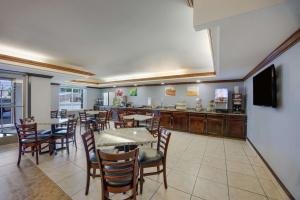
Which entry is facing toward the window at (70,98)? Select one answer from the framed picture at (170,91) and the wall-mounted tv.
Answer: the wall-mounted tv

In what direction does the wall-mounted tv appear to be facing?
to the viewer's left

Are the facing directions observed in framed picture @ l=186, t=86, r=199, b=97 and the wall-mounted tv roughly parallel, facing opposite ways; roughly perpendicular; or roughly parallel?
roughly perpendicular

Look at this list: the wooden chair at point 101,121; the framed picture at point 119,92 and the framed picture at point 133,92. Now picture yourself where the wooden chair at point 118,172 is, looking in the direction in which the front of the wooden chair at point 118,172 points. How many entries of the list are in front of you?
3

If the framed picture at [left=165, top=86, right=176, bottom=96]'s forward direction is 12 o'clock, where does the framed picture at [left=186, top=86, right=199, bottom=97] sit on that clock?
the framed picture at [left=186, top=86, right=199, bottom=97] is roughly at 10 o'clock from the framed picture at [left=165, top=86, right=176, bottom=96].

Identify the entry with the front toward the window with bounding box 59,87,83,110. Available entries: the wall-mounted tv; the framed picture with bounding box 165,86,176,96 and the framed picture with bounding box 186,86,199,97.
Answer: the wall-mounted tv

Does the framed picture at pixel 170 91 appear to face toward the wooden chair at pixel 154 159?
yes

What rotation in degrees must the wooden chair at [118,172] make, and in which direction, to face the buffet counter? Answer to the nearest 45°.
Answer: approximately 45° to its right

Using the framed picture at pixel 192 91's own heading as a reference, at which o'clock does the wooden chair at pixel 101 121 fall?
The wooden chair is roughly at 2 o'clock from the framed picture.

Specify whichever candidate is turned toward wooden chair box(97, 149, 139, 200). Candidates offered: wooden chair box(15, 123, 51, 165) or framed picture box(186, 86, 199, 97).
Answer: the framed picture

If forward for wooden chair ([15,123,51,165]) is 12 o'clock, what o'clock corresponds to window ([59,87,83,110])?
The window is roughly at 11 o'clock from the wooden chair.

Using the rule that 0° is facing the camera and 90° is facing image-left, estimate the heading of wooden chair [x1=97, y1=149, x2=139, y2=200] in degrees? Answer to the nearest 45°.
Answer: approximately 180°
